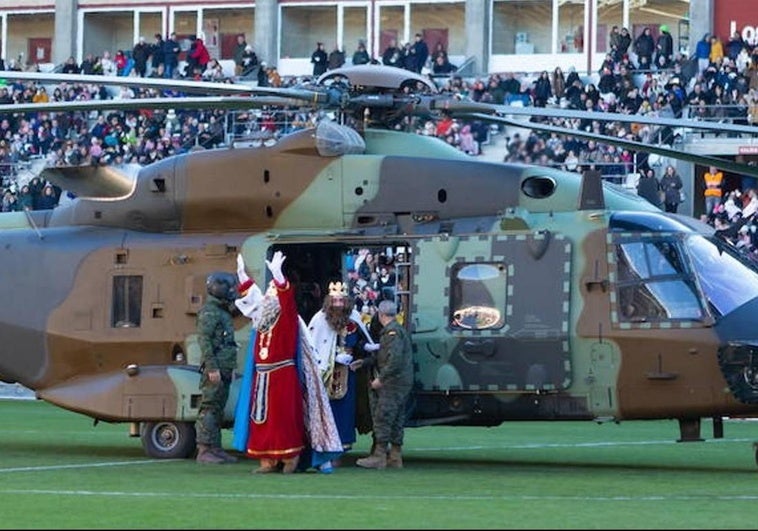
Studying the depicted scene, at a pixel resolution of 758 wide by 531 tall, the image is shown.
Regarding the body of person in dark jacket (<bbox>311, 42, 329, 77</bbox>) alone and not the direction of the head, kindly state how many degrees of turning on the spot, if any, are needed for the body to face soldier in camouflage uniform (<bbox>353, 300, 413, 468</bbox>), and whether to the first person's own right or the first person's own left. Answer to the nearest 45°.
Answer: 0° — they already face them

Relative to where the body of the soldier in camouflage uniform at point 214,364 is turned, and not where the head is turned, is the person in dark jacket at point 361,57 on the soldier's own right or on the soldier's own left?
on the soldier's own left

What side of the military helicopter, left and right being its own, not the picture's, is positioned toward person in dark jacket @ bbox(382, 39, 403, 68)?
left

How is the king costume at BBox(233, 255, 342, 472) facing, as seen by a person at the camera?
facing the viewer and to the left of the viewer

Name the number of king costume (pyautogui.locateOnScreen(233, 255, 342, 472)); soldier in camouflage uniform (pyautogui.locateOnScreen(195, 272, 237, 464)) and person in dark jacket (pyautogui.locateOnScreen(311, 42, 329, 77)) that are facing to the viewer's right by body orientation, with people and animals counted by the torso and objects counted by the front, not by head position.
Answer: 1

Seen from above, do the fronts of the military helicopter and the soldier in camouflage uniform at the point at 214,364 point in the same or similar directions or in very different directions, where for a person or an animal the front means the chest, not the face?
same or similar directions

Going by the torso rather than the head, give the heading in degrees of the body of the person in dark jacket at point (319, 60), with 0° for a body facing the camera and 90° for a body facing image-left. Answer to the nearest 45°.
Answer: approximately 0°

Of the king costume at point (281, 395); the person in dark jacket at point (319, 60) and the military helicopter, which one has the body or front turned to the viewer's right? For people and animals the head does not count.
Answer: the military helicopter

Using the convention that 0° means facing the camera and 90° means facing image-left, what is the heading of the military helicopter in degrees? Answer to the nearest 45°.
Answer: approximately 270°

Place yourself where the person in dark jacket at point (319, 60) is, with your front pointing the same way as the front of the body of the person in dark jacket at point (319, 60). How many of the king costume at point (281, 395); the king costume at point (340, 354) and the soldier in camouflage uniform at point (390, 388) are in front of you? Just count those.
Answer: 3

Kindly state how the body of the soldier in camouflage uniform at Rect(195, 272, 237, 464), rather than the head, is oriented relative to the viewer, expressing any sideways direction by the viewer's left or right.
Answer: facing to the right of the viewer

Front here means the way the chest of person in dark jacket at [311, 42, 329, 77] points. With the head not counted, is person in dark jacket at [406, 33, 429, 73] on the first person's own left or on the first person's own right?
on the first person's own left

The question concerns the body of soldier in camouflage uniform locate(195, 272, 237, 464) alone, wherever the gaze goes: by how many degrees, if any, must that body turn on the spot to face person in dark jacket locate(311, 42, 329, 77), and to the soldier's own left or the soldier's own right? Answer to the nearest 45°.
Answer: approximately 90° to the soldier's own left

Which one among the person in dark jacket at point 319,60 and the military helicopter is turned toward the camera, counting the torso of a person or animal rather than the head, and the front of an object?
the person in dark jacket

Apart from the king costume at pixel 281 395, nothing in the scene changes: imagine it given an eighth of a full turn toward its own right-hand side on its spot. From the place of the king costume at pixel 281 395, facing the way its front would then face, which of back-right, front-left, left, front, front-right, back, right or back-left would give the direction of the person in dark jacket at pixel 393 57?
right

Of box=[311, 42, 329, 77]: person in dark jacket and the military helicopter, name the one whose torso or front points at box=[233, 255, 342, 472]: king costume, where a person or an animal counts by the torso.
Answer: the person in dark jacket

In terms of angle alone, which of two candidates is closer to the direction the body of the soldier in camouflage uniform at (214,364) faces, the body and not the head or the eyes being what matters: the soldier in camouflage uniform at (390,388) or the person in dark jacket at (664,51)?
the soldier in camouflage uniform
